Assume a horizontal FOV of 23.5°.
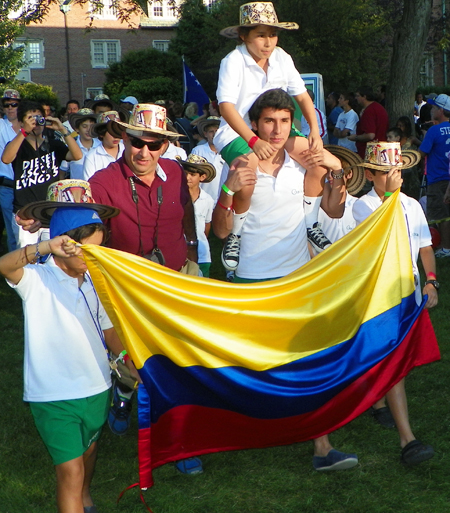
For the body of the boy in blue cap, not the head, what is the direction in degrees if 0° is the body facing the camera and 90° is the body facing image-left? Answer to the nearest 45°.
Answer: approximately 315°

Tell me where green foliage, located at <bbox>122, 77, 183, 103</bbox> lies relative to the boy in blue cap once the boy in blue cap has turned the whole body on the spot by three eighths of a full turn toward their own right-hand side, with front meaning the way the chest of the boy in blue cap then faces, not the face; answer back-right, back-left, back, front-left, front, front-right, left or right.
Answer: right

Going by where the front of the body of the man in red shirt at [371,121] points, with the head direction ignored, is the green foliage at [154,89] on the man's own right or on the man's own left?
on the man's own right

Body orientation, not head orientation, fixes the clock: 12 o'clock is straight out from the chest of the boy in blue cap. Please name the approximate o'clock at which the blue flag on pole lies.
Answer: The blue flag on pole is roughly at 8 o'clock from the boy in blue cap.
